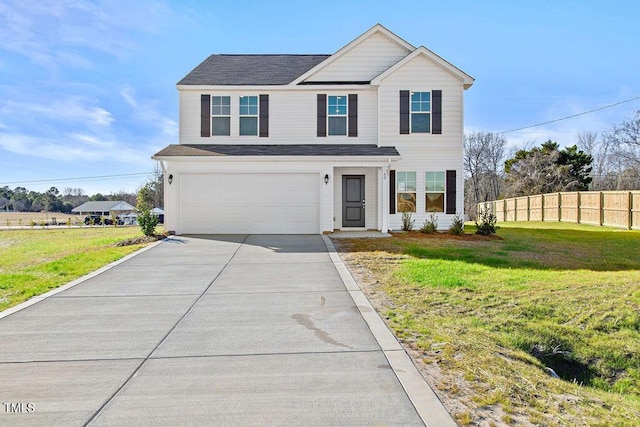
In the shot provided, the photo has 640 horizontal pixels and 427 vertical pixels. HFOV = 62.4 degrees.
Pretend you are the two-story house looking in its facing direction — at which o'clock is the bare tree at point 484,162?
The bare tree is roughly at 7 o'clock from the two-story house.

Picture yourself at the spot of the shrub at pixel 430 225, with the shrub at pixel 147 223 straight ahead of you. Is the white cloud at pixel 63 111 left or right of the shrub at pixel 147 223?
right

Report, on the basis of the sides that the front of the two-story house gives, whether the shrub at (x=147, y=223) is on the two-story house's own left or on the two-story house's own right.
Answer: on the two-story house's own right

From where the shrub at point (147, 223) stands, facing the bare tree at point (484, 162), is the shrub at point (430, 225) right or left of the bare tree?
right

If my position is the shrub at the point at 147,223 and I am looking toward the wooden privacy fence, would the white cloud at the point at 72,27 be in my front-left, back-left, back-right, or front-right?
back-left

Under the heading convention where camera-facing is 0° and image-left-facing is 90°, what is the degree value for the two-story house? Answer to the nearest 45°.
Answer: approximately 0°

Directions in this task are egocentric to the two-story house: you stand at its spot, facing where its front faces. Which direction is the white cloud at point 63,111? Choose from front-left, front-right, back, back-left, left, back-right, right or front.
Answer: back-right

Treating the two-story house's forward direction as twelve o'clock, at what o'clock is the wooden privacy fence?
The wooden privacy fence is roughly at 8 o'clock from the two-story house.

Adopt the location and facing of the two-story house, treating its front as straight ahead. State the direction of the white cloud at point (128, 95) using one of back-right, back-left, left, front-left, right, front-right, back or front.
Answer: back-right

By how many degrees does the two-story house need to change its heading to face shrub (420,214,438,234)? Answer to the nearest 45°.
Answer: approximately 90° to its left

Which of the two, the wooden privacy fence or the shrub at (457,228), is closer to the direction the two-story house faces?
the shrub

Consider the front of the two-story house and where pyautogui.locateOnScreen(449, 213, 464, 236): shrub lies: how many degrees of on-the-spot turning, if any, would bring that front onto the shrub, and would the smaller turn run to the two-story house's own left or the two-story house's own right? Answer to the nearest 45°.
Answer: approximately 90° to the two-story house's own left
